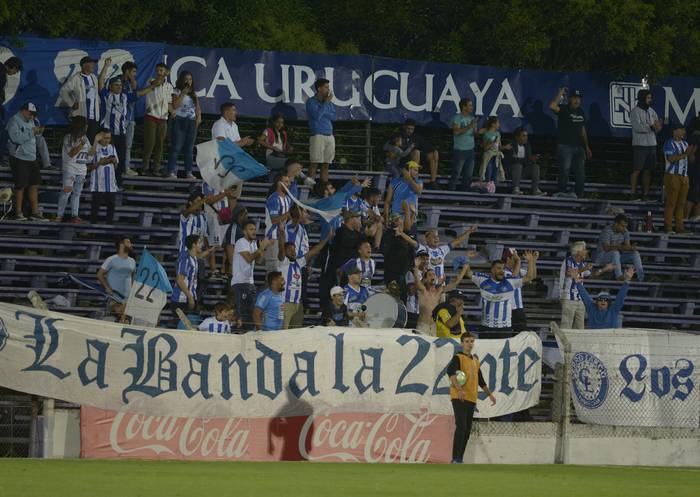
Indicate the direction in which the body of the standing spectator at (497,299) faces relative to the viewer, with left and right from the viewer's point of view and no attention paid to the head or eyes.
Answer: facing the viewer

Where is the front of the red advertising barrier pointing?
toward the camera

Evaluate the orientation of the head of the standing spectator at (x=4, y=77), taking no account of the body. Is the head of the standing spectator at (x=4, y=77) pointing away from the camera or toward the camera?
toward the camera

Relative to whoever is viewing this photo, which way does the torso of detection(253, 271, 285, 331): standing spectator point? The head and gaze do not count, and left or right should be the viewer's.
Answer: facing the viewer and to the right of the viewer

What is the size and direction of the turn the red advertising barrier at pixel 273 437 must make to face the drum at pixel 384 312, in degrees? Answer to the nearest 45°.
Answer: approximately 135° to its left

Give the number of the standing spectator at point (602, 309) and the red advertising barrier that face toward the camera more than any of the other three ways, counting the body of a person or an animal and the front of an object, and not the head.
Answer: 2

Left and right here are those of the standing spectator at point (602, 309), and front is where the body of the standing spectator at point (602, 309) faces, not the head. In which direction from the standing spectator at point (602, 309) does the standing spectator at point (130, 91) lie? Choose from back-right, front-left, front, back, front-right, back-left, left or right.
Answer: right

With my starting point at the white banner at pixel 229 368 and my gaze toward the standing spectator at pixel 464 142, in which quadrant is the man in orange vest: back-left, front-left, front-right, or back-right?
front-right

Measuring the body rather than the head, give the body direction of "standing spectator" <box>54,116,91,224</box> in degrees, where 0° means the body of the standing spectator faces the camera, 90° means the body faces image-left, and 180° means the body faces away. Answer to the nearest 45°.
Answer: approximately 315°

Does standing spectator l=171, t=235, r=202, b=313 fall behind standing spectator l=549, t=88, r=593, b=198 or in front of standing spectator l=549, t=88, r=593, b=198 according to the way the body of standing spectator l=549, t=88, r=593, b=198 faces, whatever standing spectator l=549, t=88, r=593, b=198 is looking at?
in front

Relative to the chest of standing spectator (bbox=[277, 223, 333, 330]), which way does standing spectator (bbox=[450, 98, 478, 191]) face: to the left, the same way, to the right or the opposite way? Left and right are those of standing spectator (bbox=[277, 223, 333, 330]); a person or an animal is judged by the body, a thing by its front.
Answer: the same way

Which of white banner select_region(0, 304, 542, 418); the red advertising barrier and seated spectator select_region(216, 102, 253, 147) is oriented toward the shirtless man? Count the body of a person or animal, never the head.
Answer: the seated spectator

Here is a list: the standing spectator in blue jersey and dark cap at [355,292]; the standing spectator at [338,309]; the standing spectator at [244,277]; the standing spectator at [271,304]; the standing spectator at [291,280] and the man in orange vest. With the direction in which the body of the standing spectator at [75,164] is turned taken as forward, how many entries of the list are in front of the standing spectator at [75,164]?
6

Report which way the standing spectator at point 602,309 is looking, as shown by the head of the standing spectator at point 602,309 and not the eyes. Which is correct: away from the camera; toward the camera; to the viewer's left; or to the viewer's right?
toward the camera

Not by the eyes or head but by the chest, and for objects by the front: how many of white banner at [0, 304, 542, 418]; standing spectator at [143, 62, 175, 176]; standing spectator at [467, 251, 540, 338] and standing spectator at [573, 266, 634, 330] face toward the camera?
4
